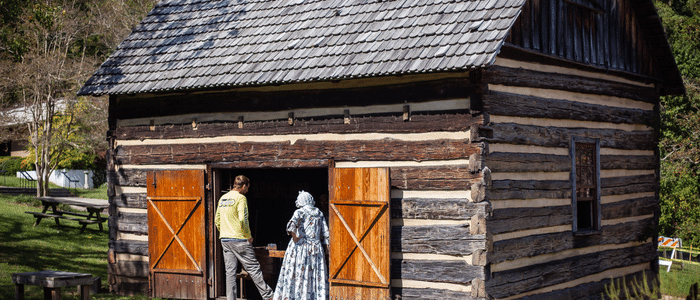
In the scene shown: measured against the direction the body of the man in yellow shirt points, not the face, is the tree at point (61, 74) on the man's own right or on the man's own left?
on the man's own left

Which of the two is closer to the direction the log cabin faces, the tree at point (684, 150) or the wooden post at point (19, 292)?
the wooden post

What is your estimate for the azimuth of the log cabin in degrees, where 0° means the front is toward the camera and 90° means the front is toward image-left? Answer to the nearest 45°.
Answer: approximately 45°

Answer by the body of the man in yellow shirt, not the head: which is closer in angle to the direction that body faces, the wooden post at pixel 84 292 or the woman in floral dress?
the woman in floral dress

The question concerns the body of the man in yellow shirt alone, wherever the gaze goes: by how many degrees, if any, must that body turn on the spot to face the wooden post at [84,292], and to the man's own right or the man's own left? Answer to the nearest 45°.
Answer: approximately 135° to the man's own left

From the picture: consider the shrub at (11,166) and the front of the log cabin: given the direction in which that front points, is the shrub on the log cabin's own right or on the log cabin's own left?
on the log cabin's own right

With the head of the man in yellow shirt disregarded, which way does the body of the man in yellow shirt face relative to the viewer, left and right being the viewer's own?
facing away from the viewer and to the right of the viewer

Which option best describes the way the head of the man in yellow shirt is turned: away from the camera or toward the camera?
away from the camera

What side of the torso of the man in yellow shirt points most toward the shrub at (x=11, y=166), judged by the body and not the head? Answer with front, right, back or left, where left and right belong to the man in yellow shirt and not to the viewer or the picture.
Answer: left
